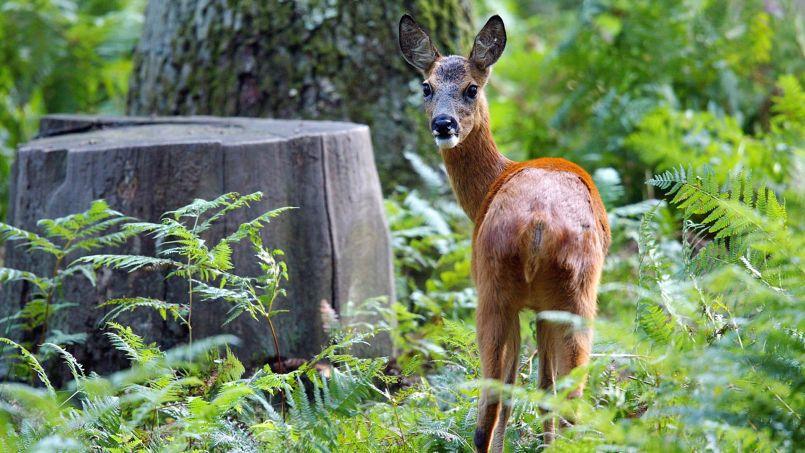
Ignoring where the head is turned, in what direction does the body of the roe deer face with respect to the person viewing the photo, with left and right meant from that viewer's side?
facing away from the viewer

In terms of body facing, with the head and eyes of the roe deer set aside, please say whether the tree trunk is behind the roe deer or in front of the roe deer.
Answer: in front

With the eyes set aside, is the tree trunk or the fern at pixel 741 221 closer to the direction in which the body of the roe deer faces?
the tree trunk

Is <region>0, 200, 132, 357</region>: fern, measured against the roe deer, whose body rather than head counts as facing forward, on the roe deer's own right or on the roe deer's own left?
on the roe deer's own left

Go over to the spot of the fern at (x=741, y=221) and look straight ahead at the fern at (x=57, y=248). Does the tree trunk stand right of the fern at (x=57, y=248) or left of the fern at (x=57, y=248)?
right

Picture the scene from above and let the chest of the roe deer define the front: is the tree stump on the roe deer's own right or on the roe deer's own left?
on the roe deer's own left

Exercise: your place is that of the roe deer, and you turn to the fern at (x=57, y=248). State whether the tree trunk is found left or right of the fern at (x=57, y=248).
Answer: right

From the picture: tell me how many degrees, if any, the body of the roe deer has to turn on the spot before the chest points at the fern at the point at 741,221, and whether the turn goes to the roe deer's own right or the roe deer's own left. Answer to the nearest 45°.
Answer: approximately 45° to the roe deer's own right
